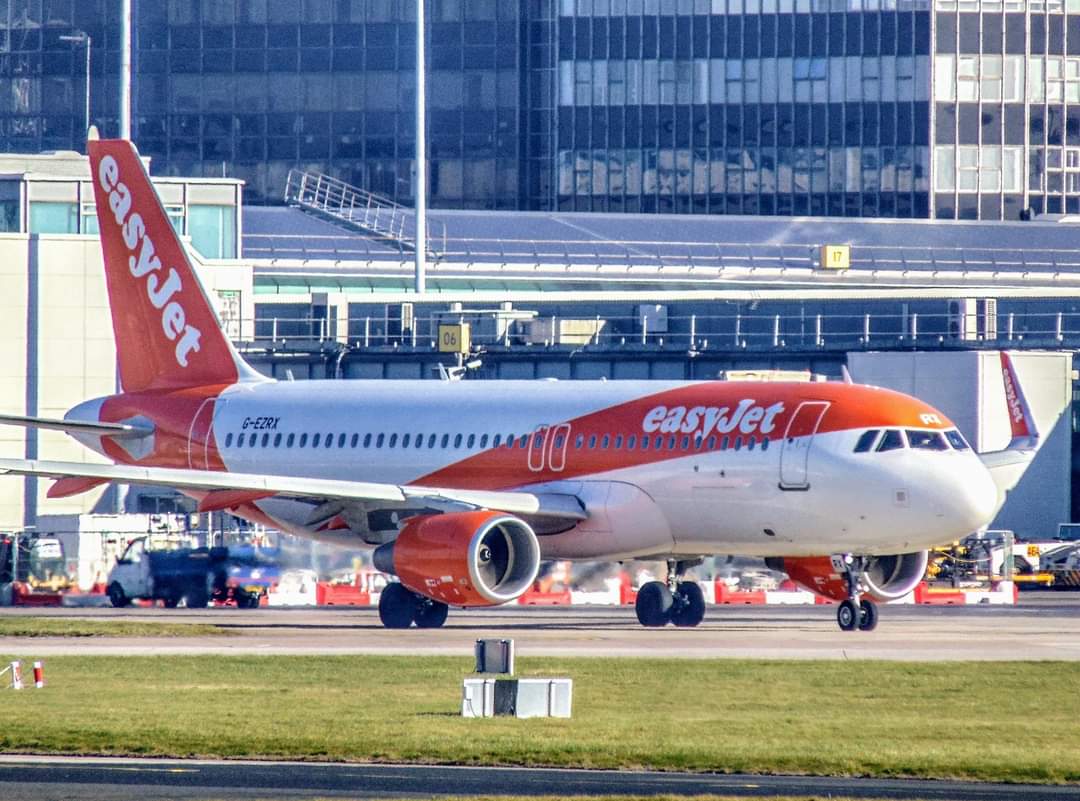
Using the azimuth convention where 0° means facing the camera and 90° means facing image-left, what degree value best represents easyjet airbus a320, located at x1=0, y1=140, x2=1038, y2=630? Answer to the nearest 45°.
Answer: approximately 315°
